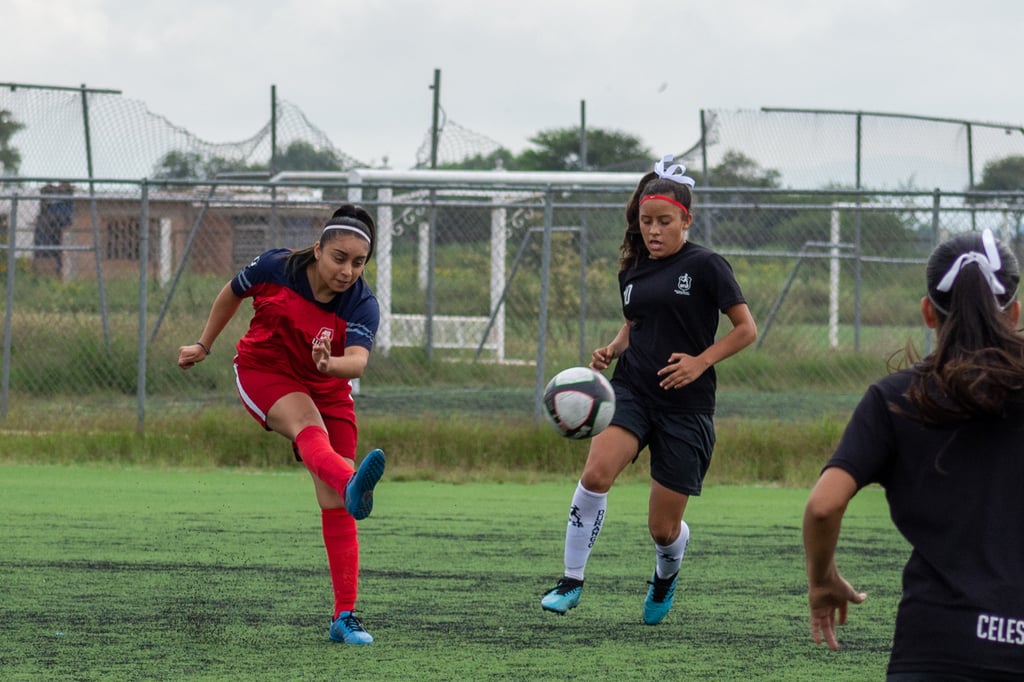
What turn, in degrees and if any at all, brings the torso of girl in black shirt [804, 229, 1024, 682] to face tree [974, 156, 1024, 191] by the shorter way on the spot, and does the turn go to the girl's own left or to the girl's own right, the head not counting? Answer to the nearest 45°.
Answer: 0° — they already face it

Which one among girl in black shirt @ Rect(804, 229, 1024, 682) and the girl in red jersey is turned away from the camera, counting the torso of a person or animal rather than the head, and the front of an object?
the girl in black shirt

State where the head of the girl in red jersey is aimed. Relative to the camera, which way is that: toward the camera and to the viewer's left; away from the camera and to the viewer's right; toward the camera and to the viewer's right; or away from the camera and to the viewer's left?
toward the camera and to the viewer's right

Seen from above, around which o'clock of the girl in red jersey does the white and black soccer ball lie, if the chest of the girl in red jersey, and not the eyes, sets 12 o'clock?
The white and black soccer ball is roughly at 11 o'clock from the girl in red jersey.

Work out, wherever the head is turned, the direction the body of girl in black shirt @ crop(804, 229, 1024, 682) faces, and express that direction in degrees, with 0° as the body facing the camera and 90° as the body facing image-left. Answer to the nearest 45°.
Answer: approximately 180°

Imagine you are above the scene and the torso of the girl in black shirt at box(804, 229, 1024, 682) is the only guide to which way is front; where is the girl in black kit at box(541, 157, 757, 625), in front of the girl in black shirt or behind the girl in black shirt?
in front

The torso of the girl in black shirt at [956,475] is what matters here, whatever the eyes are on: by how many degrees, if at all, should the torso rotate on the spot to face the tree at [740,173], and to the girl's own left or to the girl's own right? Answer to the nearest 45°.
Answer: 0° — they already face it

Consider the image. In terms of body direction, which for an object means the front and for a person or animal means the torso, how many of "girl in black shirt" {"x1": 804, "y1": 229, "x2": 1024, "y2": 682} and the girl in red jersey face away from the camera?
1

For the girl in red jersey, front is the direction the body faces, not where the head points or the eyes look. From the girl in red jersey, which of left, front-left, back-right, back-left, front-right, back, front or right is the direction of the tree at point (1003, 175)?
left

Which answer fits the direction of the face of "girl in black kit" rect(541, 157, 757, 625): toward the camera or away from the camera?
toward the camera

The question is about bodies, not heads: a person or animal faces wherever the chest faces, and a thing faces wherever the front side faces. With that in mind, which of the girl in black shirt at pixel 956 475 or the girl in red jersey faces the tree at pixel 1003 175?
the girl in black shirt

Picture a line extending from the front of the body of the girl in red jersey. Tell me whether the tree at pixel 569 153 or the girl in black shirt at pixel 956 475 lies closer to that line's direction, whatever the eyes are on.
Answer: the girl in black shirt

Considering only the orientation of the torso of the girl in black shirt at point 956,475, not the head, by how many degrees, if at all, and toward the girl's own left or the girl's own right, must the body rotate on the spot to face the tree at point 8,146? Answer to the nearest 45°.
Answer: approximately 45° to the girl's own left

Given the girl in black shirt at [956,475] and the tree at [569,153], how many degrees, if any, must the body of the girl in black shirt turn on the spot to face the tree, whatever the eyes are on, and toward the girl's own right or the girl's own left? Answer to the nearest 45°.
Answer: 0° — they already face it

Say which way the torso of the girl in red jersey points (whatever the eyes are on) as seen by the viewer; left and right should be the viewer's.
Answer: facing the viewer and to the right of the viewer
